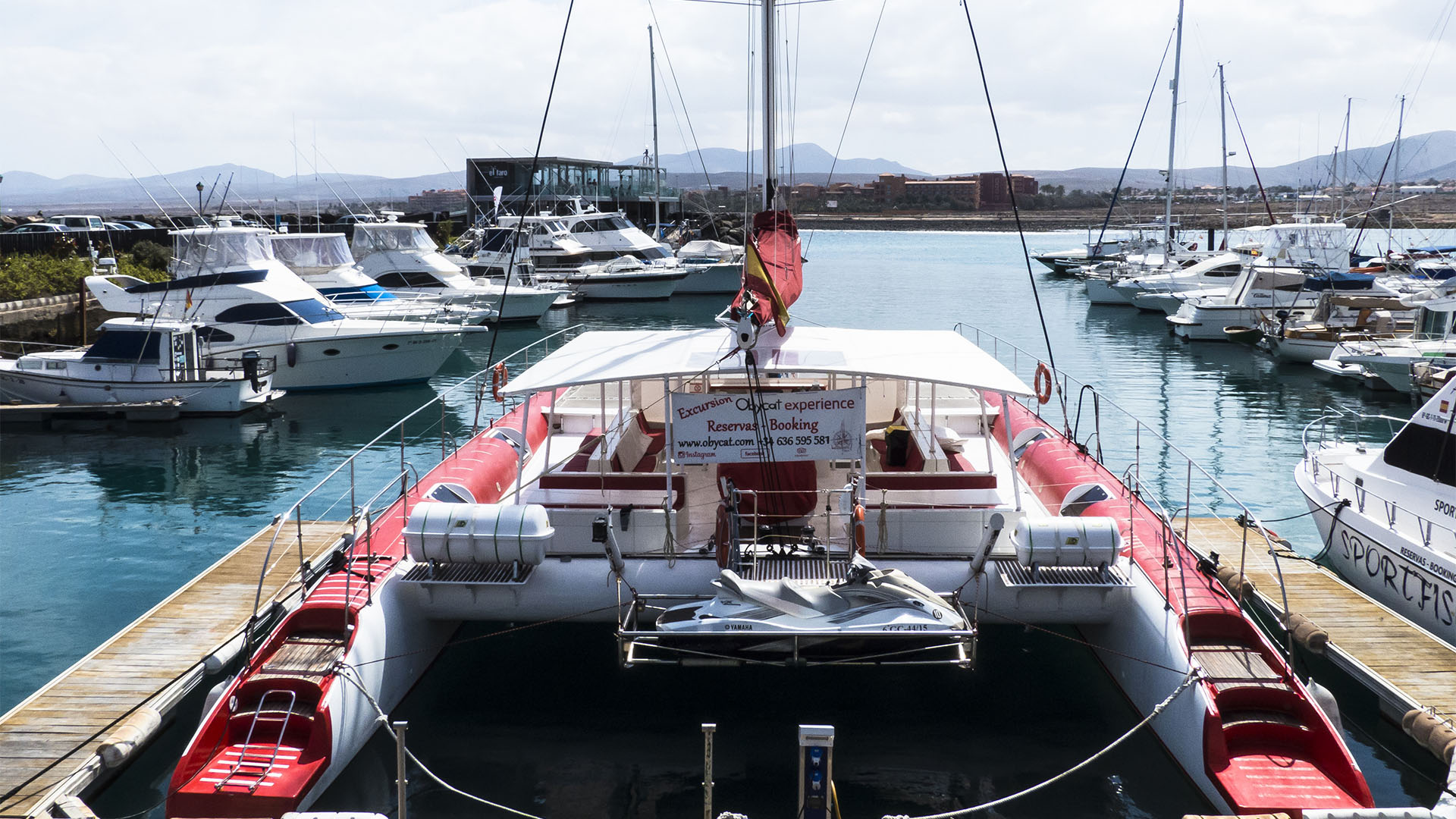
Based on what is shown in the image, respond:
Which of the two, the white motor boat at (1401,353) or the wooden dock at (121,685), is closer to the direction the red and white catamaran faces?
the white motor boat

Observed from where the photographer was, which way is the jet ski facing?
facing to the right of the viewer

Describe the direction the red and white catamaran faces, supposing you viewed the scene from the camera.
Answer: facing away from the viewer

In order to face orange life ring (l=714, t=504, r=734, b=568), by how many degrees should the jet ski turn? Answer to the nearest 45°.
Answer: approximately 135° to its left

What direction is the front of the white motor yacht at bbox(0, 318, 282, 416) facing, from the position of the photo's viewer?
facing to the left of the viewer

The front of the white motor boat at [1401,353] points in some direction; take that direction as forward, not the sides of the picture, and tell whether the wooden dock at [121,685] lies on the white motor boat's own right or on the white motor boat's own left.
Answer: on the white motor boat's own left

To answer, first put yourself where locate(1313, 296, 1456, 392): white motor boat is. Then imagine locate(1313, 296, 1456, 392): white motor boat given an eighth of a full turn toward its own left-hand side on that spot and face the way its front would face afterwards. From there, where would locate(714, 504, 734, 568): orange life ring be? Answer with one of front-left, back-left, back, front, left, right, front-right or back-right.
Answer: front-left

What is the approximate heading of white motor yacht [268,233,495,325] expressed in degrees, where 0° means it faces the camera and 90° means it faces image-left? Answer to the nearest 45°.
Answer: approximately 270°

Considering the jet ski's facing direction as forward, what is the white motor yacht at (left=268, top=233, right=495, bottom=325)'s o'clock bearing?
The white motor yacht is roughly at 8 o'clock from the jet ski.
